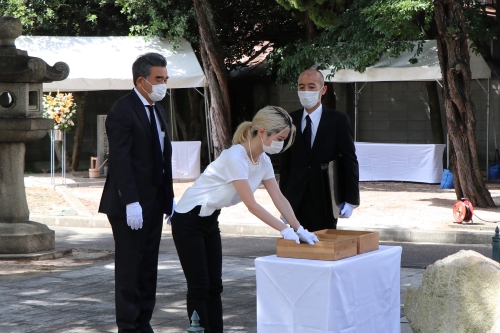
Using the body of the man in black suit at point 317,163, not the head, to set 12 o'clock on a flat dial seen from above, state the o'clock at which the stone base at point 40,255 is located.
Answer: The stone base is roughly at 3 o'clock from the man in black suit.

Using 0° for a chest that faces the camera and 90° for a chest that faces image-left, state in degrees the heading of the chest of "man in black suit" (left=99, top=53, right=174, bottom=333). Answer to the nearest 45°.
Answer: approximately 315°

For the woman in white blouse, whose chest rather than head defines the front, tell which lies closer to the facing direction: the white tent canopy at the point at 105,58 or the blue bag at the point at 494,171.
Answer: the blue bag

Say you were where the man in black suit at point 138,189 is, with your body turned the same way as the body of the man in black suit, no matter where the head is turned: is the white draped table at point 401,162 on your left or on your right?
on your left

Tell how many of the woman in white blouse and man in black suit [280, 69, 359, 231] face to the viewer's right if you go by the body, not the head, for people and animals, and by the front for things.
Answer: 1

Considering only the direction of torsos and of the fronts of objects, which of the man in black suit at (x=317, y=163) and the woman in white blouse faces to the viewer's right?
the woman in white blouse

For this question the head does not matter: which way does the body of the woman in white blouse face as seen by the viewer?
to the viewer's right

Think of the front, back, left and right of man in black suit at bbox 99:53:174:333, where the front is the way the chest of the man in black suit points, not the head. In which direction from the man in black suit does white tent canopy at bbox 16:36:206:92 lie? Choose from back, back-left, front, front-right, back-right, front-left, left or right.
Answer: back-left
